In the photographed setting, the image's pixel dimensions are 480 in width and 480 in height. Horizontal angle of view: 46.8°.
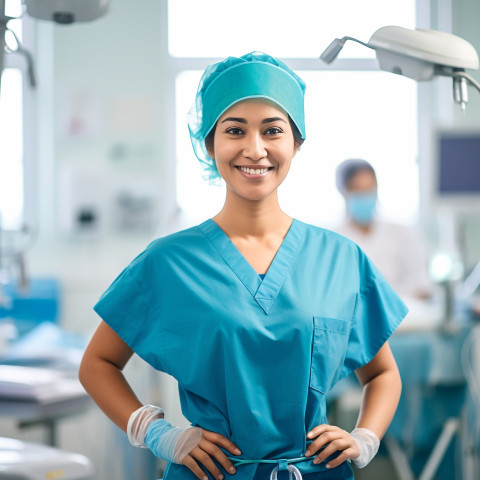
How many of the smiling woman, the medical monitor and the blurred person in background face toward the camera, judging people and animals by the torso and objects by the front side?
3

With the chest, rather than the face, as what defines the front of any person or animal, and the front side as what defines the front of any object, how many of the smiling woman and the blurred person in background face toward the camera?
2

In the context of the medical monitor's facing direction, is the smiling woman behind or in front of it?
in front

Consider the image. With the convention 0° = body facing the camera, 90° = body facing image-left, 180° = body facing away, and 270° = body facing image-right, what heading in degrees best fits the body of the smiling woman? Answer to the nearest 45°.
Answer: approximately 0°

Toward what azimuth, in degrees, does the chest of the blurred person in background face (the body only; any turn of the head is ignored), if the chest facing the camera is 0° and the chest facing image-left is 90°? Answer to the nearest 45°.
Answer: approximately 0°
